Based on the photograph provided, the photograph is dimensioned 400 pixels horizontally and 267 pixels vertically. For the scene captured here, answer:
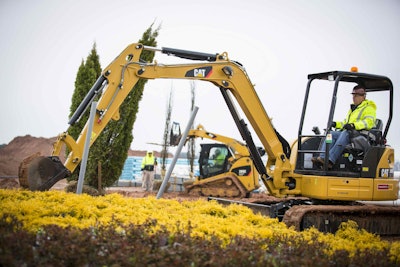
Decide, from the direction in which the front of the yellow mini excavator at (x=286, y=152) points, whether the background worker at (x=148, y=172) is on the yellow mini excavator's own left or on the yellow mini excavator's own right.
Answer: on the yellow mini excavator's own right

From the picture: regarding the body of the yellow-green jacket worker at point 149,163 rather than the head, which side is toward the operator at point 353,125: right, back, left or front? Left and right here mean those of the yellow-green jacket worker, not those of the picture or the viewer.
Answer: front

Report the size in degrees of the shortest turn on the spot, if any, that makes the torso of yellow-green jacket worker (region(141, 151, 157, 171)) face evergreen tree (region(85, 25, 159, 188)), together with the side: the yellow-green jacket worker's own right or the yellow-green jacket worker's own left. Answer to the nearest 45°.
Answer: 0° — they already face it

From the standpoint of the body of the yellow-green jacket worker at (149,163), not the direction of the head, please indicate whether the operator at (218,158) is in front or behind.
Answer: in front

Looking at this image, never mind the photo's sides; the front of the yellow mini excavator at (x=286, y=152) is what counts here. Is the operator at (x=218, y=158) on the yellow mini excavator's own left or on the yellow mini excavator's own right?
on the yellow mini excavator's own right

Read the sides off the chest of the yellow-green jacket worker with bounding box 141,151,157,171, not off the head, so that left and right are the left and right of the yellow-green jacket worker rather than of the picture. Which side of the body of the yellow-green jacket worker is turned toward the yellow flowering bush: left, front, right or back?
front

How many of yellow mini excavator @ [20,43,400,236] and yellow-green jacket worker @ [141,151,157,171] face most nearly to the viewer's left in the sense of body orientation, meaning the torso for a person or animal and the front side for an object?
1

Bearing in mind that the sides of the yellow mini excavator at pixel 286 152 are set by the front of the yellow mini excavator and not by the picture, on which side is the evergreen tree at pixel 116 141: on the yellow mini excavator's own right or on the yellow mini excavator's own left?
on the yellow mini excavator's own right

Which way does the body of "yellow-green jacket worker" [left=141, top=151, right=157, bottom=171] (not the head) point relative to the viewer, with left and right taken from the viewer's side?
facing the viewer

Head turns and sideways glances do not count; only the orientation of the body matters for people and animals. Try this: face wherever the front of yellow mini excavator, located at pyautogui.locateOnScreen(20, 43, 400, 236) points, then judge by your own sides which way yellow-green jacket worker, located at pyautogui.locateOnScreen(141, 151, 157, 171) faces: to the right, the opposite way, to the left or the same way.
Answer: to the left

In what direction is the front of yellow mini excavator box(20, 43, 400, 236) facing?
to the viewer's left

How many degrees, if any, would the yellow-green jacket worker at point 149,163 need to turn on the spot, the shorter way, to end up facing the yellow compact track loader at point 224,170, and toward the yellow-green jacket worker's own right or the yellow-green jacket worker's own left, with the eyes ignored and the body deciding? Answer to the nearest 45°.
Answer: approximately 45° to the yellow-green jacket worker's own left
